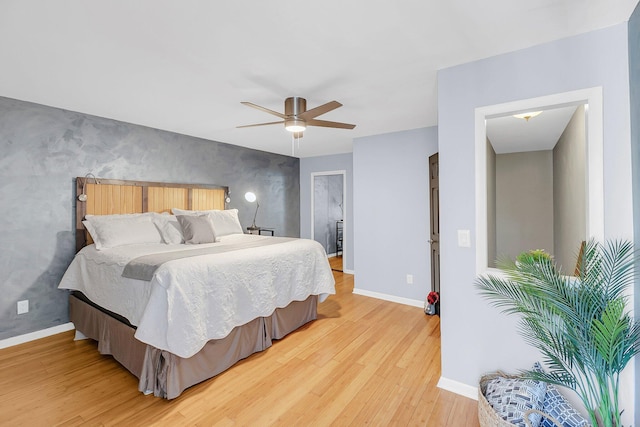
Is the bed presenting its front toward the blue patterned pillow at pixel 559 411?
yes

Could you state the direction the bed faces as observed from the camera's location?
facing the viewer and to the right of the viewer

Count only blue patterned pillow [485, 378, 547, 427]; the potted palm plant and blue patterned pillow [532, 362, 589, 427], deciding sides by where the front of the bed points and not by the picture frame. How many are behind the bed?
0

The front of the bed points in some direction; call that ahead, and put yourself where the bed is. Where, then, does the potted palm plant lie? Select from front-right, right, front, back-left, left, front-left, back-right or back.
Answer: front

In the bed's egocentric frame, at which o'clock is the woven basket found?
The woven basket is roughly at 12 o'clock from the bed.

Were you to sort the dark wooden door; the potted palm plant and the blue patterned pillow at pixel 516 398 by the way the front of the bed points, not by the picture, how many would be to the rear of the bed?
0

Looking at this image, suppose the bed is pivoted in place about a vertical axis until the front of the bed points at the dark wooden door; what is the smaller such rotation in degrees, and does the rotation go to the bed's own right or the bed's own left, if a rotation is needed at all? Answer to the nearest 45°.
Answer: approximately 45° to the bed's own left

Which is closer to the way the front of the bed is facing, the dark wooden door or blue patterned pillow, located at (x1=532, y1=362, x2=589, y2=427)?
the blue patterned pillow

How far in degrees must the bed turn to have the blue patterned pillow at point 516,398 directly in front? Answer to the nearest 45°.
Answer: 0° — it already faces it

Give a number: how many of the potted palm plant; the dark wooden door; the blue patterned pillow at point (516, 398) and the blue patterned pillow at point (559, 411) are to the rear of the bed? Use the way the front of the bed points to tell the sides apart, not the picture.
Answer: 0
